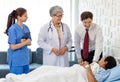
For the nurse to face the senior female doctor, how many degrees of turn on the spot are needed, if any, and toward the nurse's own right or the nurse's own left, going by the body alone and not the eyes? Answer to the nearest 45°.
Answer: approximately 45° to the nurse's own left

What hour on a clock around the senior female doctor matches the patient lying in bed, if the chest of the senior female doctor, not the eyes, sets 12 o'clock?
The patient lying in bed is roughly at 1 o'clock from the senior female doctor.

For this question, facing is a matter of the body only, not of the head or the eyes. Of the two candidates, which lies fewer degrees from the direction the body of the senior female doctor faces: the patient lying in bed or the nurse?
the patient lying in bed

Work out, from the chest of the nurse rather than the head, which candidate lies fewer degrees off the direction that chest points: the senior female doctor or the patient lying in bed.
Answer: the patient lying in bed

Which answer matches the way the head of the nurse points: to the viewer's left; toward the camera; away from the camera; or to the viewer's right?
to the viewer's right

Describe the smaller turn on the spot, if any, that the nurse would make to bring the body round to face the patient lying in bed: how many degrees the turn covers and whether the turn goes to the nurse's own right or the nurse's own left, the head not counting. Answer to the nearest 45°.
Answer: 0° — they already face them

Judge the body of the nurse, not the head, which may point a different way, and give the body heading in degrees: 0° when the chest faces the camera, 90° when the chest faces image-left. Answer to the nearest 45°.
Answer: approximately 315°

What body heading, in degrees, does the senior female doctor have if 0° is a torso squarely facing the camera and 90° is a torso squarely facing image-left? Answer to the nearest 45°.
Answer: approximately 315°

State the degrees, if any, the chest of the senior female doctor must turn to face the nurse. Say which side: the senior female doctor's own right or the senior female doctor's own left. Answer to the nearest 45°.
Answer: approximately 135° to the senior female doctor's own right
